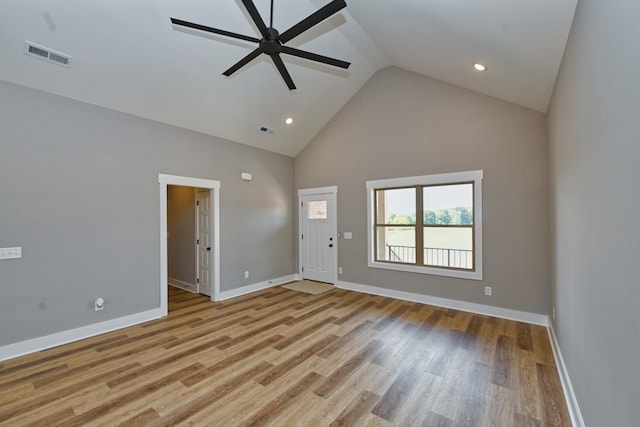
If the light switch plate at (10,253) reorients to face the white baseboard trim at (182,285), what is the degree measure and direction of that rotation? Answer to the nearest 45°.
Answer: approximately 135° to its left

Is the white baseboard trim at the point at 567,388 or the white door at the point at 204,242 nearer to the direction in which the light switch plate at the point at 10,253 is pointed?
the white baseboard trim

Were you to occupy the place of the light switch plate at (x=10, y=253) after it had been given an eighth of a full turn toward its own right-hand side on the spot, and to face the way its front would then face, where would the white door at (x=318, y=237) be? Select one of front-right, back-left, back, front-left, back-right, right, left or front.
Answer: back-left

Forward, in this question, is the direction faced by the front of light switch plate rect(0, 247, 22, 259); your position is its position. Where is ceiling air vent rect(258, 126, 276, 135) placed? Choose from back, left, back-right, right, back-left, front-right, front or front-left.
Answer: left

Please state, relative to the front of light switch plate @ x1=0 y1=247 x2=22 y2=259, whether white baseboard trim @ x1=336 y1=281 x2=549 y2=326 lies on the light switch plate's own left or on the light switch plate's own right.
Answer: on the light switch plate's own left

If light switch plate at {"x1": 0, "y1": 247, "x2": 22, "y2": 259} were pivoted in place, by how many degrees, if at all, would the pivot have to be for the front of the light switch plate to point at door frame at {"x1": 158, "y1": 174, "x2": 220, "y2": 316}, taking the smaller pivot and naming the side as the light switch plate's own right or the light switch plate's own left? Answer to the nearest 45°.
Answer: approximately 90° to the light switch plate's own left

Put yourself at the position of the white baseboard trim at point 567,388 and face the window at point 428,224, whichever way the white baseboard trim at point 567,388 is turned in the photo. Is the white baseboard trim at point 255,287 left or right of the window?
left

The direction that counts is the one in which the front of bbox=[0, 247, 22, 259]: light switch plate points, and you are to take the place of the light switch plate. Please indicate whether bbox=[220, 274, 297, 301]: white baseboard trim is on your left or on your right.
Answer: on your left
